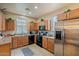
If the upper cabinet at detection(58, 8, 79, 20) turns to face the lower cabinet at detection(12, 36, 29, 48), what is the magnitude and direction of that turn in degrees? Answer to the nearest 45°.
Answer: approximately 45° to its right

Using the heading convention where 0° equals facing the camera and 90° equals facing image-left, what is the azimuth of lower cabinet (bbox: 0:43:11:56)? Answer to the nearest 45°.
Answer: approximately 315°

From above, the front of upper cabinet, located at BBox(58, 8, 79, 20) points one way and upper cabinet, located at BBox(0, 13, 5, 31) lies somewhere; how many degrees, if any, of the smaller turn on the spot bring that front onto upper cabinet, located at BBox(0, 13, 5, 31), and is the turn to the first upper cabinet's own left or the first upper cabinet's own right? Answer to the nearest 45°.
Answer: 0° — it already faces it

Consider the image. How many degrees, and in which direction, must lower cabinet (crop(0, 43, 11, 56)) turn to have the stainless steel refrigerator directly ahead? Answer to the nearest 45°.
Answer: approximately 45° to its left

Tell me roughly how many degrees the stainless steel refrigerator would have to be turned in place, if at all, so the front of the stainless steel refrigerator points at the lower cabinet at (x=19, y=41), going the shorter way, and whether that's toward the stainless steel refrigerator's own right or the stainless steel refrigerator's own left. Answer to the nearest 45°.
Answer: approximately 45° to the stainless steel refrigerator's own right

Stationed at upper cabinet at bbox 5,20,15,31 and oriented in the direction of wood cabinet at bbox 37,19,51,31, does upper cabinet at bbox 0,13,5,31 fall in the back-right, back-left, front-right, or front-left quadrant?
back-right

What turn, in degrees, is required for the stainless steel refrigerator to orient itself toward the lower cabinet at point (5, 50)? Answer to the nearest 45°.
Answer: approximately 45° to its right

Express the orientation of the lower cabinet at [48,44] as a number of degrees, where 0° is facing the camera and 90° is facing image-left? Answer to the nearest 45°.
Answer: approximately 45°

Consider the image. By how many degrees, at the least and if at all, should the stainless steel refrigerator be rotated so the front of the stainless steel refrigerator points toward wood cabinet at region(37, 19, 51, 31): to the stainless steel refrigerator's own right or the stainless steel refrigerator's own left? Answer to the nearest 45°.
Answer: approximately 45° to the stainless steel refrigerator's own right

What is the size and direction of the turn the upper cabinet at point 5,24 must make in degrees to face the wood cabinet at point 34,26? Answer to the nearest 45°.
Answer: approximately 45° to its left
